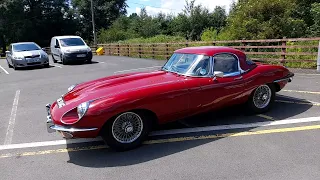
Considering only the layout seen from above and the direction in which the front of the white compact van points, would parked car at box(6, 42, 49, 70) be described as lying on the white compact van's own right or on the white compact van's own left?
on the white compact van's own right

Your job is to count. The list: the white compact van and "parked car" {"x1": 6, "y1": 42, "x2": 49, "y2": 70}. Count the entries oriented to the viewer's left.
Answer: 0

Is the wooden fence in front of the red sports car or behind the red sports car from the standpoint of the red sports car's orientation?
behind

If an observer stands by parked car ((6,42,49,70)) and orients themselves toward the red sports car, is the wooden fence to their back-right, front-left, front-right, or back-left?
front-left

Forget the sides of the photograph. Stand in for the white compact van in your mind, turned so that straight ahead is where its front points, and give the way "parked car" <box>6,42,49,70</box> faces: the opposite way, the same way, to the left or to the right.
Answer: the same way

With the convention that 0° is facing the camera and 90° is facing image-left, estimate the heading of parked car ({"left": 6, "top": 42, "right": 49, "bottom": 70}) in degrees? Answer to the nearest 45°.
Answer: approximately 315°

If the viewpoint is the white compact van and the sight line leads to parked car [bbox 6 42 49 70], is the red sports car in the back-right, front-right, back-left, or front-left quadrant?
front-left

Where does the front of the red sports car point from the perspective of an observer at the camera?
facing the viewer and to the left of the viewer

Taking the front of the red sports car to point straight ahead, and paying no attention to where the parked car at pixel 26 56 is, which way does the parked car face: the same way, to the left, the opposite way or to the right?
to the left

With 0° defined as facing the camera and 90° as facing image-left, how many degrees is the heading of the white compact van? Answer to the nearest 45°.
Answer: approximately 315°

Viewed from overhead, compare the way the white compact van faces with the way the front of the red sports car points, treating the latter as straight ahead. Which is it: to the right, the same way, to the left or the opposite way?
to the left
